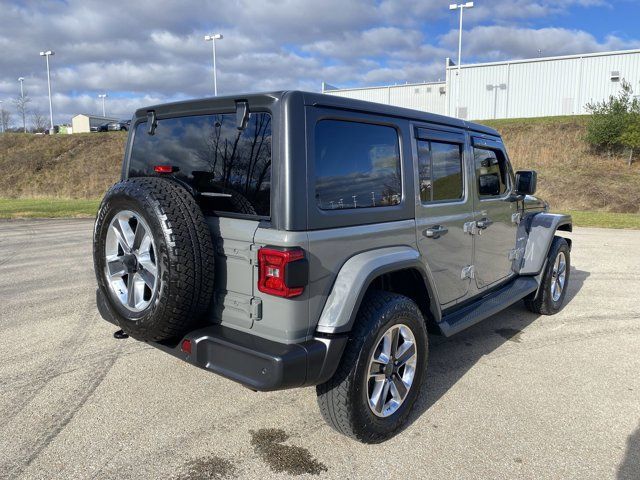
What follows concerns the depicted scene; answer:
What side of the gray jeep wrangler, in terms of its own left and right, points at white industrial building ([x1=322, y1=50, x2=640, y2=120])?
front

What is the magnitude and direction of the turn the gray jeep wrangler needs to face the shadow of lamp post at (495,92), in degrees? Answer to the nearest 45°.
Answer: approximately 45° to its left

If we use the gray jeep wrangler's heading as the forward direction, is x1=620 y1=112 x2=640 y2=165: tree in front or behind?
in front

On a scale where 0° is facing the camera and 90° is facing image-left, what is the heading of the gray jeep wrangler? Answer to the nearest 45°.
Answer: approximately 225°

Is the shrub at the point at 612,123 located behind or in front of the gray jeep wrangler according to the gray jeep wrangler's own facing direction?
in front
